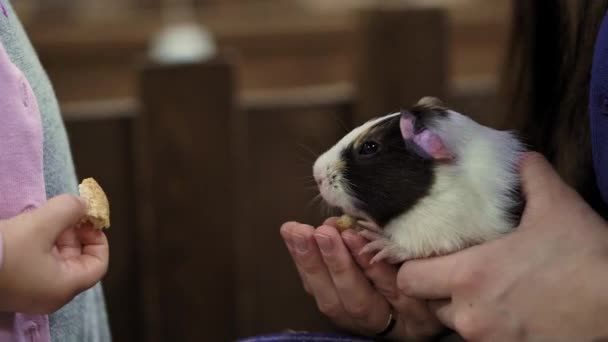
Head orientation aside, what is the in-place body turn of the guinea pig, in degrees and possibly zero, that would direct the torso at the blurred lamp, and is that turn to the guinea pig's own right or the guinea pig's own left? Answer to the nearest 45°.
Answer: approximately 45° to the guinea pig's own right

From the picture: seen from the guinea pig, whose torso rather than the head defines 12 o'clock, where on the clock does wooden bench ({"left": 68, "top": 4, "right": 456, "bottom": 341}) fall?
The wooden bench is roughly at 2 o'clock from the guinea pig.

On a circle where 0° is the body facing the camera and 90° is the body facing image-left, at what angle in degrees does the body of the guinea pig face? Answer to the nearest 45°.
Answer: approximately 90°
